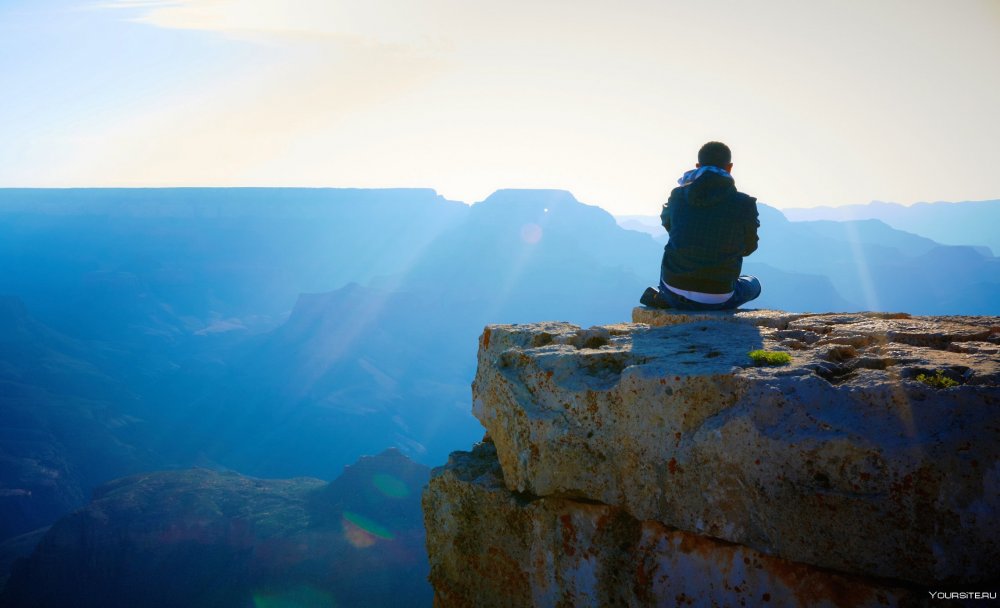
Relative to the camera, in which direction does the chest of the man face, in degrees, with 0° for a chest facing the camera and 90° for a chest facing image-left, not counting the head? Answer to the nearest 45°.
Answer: approximately 180°

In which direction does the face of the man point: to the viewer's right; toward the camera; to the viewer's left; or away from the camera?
away from the camera
